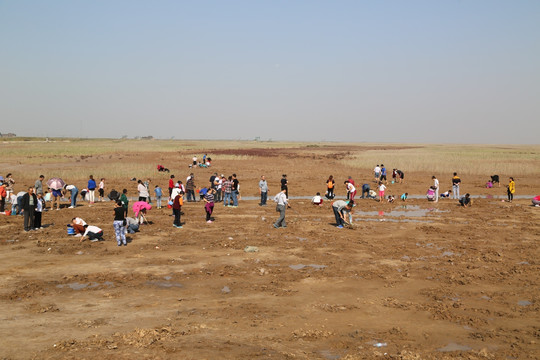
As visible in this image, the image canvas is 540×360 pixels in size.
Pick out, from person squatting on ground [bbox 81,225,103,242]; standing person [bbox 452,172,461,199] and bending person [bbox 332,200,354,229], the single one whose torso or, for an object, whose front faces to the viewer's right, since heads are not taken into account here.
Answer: bending person [bbox 332,200,354,229]

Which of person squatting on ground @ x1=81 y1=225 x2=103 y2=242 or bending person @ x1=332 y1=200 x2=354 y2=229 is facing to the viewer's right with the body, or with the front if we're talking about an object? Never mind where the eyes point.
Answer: the bending person

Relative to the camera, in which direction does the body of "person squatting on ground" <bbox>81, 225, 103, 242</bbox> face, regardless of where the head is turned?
to the viewer's left

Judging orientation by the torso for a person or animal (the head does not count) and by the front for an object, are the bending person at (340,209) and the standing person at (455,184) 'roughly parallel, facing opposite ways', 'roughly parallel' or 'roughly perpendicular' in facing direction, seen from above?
roughly perpendicular

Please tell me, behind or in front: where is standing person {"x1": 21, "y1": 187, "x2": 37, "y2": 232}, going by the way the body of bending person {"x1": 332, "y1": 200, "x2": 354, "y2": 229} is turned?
behind

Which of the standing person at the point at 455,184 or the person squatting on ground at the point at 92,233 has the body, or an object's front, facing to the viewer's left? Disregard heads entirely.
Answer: the person squatting on ground

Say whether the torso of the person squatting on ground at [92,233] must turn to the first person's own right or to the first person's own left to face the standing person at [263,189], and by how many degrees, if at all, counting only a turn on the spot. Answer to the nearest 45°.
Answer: approximately 135° to the first person's own right

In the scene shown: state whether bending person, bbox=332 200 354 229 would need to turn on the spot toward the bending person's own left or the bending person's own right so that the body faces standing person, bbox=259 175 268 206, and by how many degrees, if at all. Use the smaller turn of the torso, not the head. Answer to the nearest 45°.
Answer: approximately 135° to the bending person's own left

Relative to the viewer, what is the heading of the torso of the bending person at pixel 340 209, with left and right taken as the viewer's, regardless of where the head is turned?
facing to the right of the viewer
